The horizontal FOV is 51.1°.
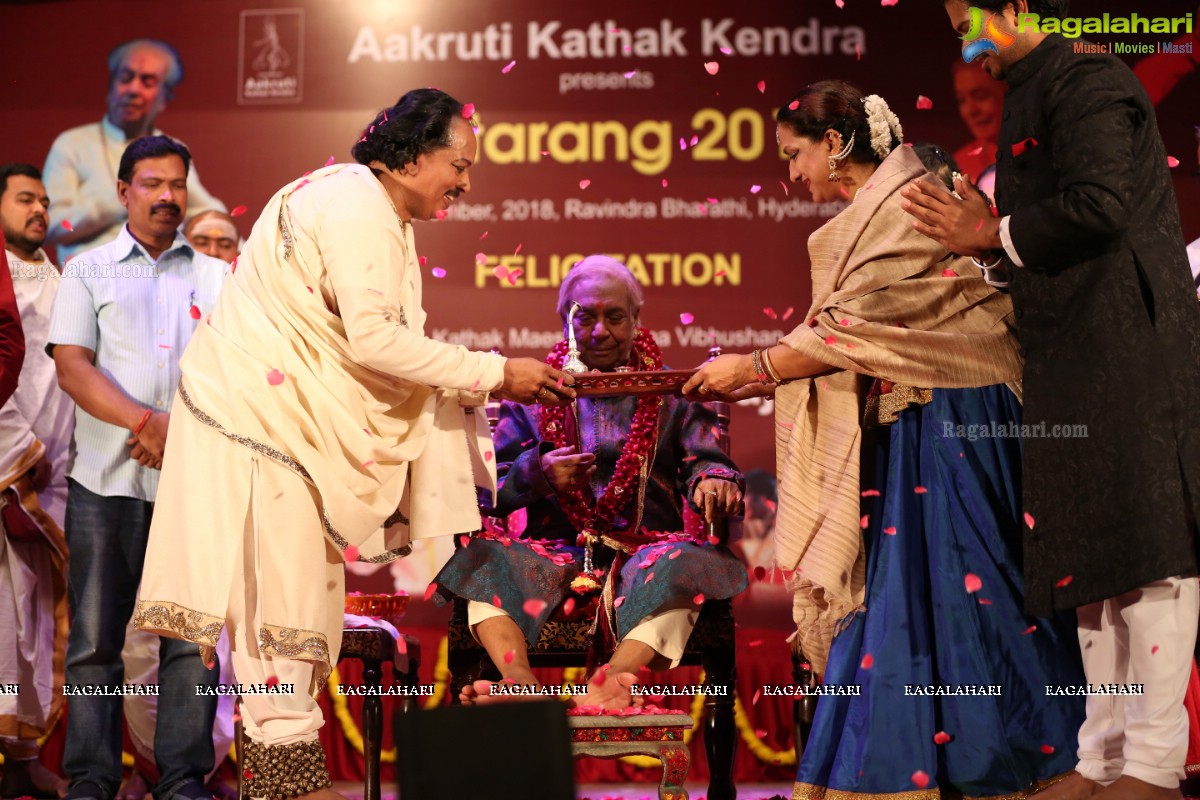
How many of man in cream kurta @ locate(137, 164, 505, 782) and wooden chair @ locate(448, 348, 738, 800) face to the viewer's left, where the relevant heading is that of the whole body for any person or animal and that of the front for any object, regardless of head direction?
0

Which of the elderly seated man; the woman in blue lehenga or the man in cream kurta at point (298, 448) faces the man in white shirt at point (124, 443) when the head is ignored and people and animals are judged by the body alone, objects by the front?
the woman in blue lehenga

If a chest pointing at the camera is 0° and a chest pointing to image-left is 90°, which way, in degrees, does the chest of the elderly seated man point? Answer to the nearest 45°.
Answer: approximately 0°

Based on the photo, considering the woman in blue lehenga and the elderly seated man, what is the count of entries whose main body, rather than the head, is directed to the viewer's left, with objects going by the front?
1

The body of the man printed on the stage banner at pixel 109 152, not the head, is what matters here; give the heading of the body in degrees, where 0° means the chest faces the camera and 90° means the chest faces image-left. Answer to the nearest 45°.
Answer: approximately 0°

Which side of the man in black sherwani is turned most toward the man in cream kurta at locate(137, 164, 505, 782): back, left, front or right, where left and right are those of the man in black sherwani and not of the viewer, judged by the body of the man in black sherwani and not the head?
front

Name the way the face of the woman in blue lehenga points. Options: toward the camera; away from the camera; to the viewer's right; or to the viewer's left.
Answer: to the viewer's left

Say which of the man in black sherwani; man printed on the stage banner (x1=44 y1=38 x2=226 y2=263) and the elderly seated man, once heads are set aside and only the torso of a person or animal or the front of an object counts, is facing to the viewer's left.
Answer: the man in black sherwani

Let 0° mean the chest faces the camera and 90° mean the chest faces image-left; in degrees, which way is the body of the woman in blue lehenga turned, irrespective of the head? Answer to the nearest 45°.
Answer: approximately 90°

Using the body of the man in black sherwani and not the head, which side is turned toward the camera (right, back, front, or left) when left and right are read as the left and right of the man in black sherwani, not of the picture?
left

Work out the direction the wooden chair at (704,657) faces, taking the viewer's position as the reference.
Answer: facing the viewer

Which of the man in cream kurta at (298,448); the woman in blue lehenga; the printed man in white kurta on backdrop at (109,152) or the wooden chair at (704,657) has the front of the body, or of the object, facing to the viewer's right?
the man in cream kurta

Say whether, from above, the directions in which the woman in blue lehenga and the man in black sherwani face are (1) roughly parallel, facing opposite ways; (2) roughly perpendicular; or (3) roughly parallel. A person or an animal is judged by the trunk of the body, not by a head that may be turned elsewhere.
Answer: roughly parallel

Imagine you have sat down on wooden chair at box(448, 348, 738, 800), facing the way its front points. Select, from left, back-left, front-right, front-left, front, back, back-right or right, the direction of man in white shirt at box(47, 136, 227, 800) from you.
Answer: right

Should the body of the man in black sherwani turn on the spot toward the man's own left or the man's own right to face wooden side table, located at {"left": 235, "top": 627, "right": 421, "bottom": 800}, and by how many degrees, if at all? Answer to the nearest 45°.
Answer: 0° — they already face it

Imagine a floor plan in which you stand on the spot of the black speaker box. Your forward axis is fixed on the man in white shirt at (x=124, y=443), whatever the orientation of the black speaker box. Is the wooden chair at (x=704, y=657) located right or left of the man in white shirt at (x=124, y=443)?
right

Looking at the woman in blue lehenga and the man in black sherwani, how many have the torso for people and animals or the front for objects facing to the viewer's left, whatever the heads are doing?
2
